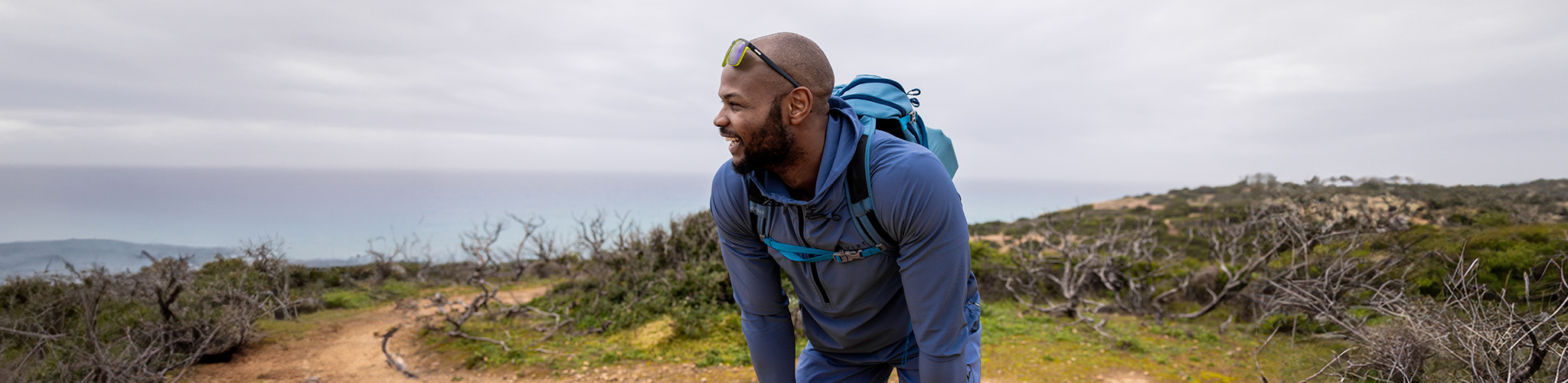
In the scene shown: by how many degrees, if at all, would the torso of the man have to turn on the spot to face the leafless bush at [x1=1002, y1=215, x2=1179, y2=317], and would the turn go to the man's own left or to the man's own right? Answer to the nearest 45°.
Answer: approximately 180°

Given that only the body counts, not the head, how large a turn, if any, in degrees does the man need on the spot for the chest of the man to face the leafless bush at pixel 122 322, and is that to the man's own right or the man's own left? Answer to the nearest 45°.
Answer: approximately 90° to the man's own right

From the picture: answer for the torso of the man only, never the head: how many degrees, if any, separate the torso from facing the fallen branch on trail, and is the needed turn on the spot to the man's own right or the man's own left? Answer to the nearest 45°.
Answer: approximately 90° to the man's own right

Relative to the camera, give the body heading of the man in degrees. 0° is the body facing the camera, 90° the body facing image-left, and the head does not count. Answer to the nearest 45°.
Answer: approximately 45°

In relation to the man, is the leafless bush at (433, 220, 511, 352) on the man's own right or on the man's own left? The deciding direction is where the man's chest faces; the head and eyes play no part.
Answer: on the man's own right

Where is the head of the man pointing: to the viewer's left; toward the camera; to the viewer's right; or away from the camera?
to the viewer's left

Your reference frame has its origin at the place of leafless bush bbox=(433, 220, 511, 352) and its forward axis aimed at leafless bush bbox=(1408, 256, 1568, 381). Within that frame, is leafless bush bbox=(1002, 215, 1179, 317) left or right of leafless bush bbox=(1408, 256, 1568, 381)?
left

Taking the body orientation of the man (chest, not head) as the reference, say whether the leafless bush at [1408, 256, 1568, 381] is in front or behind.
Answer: behind
